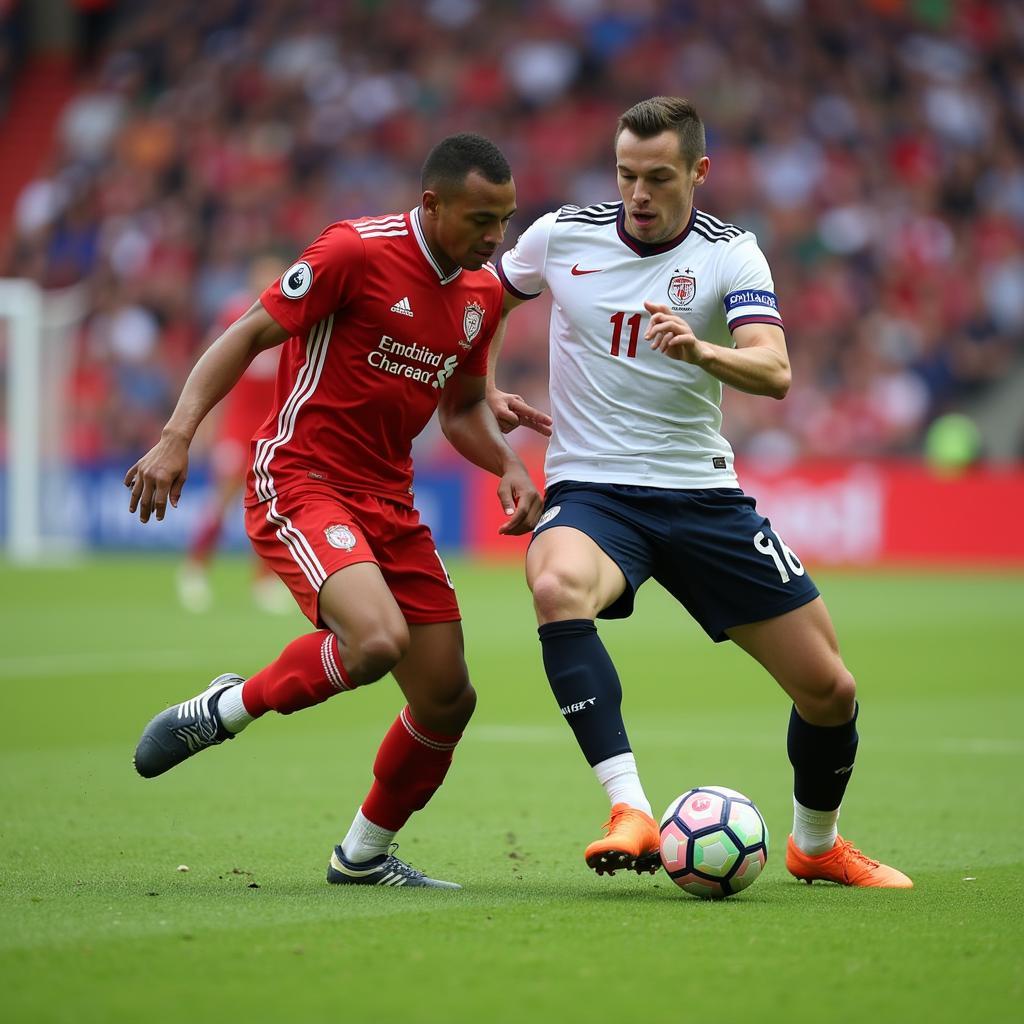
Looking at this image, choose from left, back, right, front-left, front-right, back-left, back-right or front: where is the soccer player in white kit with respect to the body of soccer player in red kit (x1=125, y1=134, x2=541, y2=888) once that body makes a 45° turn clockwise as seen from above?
left

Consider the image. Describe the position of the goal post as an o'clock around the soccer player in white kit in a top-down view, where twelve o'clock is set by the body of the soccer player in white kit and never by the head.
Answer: The goal post is roughly at 5 o'clock from the soccer player in white kit.

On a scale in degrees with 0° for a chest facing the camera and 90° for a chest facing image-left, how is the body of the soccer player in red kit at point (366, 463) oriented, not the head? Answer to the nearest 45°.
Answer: approximately 315°

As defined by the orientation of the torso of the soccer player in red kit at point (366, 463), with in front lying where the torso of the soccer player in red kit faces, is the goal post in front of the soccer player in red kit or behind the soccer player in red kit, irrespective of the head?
behind

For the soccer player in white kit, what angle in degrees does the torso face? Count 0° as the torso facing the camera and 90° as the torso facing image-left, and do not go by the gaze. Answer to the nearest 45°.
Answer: approximately 0°

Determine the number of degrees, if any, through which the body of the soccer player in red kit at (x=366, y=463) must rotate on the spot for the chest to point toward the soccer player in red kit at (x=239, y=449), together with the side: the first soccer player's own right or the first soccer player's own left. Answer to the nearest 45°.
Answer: approximately 135° to the first soccer player's own left

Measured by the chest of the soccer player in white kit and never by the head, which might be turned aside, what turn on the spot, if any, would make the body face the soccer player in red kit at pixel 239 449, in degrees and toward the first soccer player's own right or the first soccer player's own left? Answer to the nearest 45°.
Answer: approximately 180°
